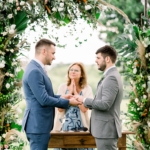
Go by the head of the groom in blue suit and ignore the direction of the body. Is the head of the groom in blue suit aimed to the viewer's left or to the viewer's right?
to the viewer's right

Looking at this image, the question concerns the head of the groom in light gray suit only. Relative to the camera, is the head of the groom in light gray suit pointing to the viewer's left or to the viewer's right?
to the viewer's left

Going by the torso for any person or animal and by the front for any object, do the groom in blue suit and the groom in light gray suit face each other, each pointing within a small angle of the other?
yes

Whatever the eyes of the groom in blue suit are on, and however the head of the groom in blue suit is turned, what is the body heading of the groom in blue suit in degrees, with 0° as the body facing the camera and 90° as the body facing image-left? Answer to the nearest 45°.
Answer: approximately 270°

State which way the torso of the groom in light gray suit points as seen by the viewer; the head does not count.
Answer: to the viewer's left
